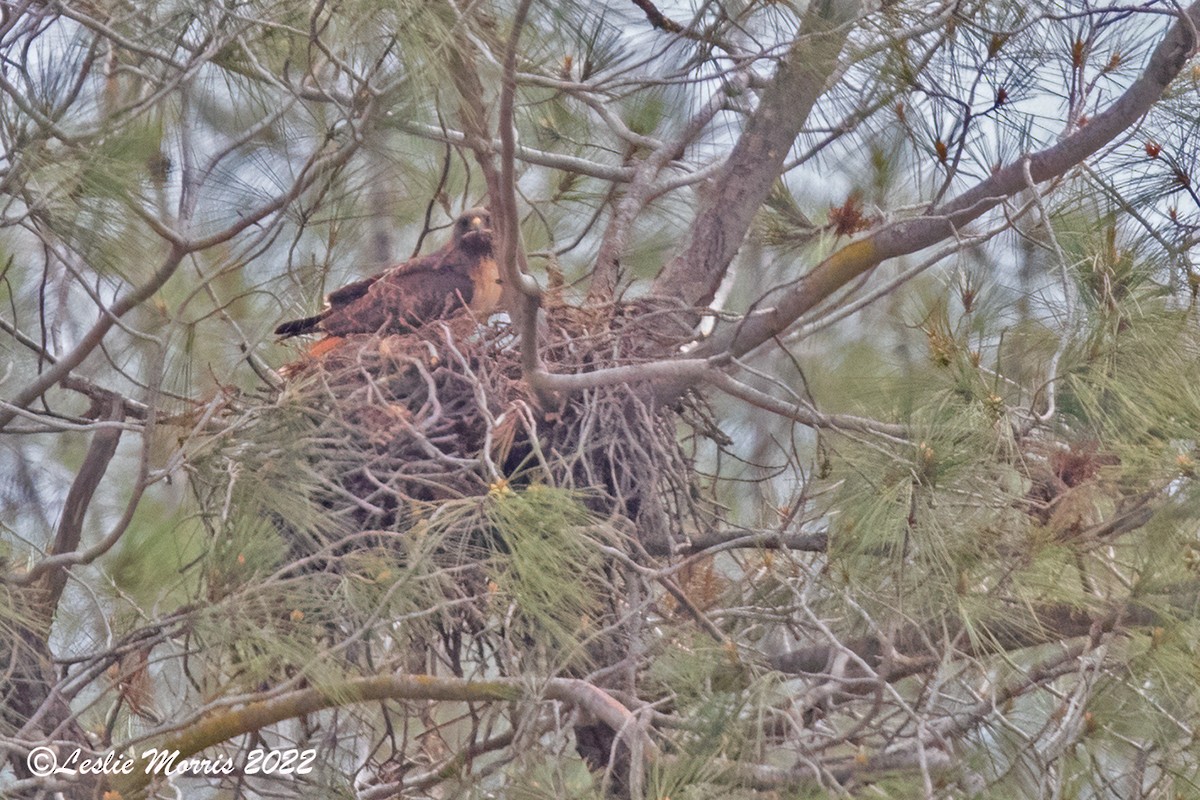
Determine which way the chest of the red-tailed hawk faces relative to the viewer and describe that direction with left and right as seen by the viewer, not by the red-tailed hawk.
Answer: facing to the right of the viewer
